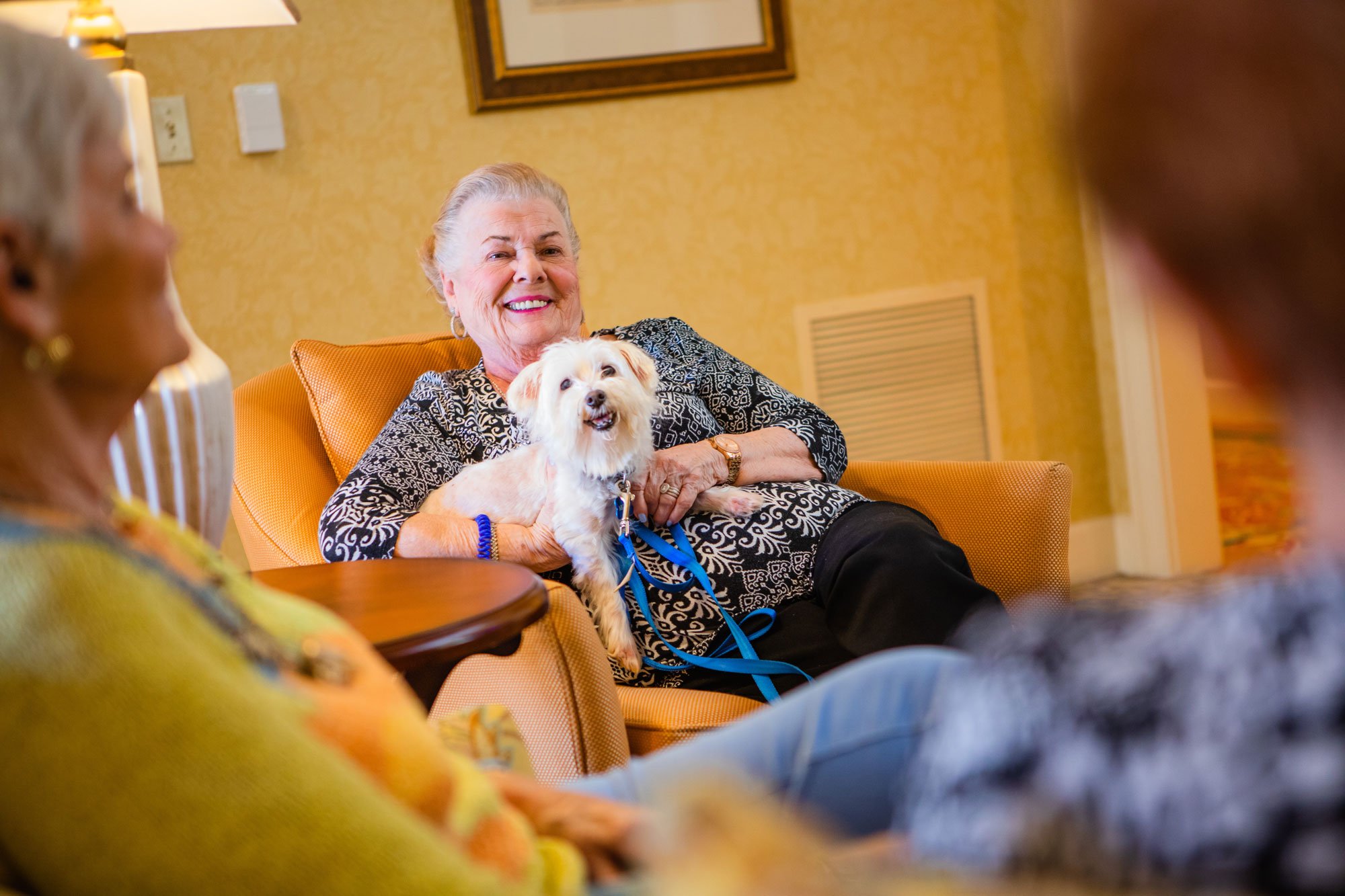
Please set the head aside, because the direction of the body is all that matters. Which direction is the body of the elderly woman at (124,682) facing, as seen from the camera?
to the viewer's right

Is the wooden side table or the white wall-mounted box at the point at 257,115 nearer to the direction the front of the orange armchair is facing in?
the wooden side table

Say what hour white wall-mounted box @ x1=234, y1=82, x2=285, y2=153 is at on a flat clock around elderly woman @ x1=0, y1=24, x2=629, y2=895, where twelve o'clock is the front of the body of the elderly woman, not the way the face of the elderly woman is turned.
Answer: The white wall-mounted box is roughly at 9 o'clock from the elderly woman.

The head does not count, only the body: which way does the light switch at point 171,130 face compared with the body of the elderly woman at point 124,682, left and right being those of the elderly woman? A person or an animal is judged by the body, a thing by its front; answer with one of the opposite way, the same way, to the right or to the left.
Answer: to the right

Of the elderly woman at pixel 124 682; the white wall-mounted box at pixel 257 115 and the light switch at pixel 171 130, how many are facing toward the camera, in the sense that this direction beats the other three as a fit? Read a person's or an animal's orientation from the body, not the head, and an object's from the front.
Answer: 2

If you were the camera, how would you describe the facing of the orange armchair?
facing the viewer and to the right of the viewer

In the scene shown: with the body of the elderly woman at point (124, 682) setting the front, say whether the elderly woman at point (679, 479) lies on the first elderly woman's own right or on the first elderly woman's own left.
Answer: on the first elderly woman's own left

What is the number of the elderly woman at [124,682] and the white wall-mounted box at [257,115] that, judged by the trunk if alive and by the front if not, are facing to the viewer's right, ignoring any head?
1

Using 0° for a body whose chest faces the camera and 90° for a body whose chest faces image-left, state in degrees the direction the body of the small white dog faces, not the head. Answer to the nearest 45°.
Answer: approximately 315°

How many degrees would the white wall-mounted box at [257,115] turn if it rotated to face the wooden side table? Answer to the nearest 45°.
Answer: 0° — it already faces it

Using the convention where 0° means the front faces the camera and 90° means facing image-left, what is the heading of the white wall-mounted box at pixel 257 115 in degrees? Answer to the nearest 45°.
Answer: approximately 0°

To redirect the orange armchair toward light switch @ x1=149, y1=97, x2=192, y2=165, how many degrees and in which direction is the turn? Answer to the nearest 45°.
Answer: approximately 180°

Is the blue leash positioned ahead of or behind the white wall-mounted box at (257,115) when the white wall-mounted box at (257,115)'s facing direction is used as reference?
ahead

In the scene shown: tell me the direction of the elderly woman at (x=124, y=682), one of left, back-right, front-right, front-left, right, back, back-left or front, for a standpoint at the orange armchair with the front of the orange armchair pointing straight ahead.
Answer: front-right
